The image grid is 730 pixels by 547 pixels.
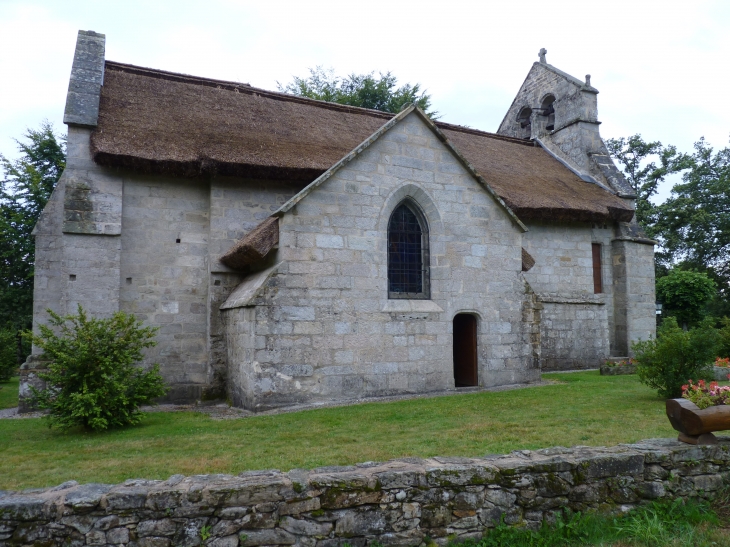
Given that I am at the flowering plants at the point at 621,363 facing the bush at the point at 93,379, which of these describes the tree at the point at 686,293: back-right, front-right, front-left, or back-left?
back-right
